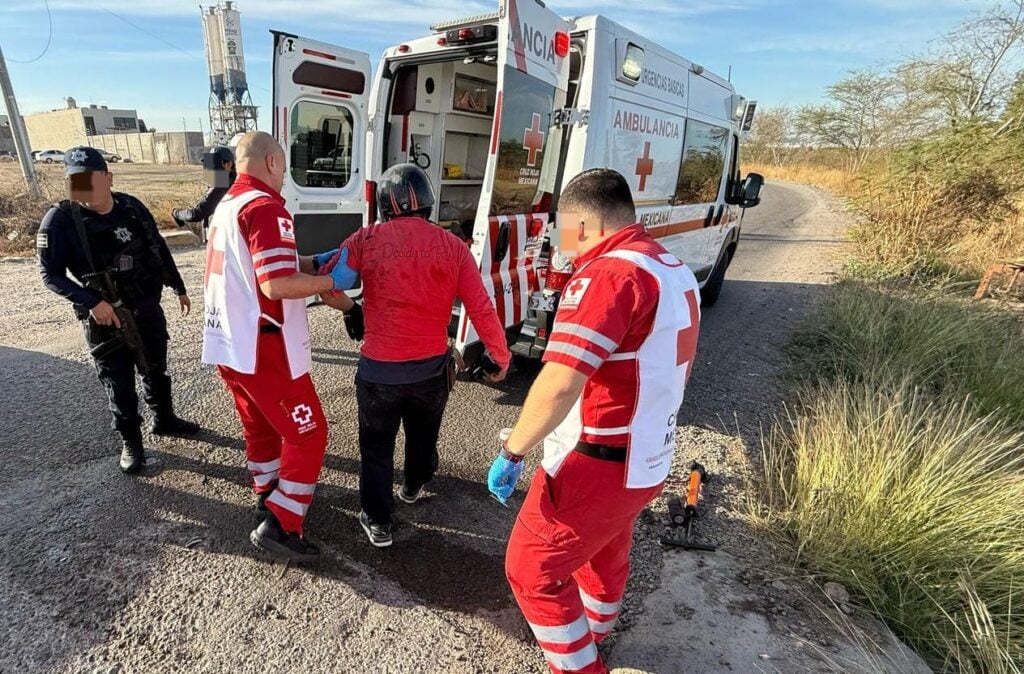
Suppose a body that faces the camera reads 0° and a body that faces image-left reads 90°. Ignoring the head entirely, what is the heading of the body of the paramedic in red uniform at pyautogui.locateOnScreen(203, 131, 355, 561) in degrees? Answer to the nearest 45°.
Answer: approximately 225°

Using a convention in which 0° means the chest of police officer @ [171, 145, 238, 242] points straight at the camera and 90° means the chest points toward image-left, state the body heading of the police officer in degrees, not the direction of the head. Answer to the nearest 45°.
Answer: approximately 90°

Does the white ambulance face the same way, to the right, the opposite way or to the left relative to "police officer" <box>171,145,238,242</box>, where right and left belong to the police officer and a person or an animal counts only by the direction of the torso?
the opposite way

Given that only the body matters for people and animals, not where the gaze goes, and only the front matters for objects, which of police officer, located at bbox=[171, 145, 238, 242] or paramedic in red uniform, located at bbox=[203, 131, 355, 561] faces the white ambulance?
the paramedic in red uniform

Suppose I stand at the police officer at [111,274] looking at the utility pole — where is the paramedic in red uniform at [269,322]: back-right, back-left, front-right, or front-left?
back-right

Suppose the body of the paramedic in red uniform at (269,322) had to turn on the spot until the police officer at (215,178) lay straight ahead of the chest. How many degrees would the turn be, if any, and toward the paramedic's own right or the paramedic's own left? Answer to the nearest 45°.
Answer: approximately 45° to the paramedic's own left

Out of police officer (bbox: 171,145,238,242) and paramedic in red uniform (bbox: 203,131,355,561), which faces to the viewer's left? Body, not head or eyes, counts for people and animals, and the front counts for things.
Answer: the police officer

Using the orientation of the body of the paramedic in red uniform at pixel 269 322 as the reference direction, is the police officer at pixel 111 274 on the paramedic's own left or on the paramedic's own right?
on the paramedic's own left

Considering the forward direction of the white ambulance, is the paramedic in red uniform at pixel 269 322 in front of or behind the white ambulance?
behind

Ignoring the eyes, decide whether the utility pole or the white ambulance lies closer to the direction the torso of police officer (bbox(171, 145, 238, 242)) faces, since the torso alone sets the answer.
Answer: the utility pole

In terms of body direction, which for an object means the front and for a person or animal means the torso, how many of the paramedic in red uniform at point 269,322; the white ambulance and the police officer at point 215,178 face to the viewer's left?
1

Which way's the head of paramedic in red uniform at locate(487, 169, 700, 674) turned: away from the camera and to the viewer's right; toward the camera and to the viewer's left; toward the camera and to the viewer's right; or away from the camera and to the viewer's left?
away from the camera and to the viewer's left

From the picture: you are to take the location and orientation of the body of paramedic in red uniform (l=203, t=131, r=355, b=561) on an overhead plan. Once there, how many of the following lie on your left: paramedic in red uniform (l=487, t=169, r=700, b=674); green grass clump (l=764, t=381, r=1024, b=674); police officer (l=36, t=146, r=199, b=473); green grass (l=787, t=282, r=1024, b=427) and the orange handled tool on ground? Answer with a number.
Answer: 1

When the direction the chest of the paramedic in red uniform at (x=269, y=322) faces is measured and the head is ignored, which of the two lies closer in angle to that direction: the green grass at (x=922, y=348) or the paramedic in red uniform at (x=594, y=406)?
the green grass
